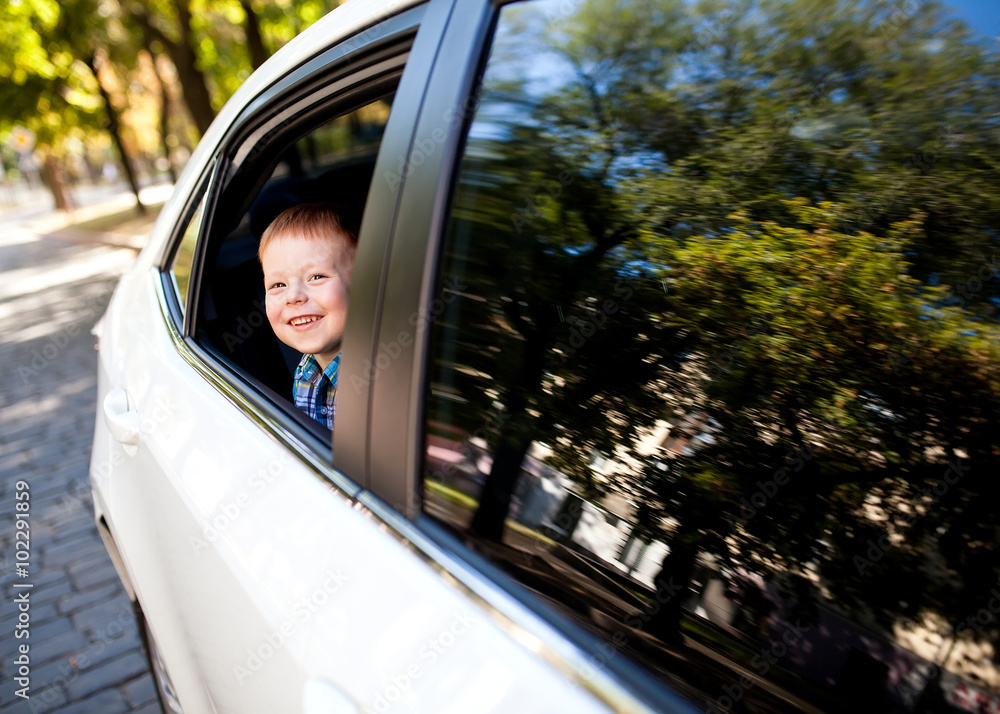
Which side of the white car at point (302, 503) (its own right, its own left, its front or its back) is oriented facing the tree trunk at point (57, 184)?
back

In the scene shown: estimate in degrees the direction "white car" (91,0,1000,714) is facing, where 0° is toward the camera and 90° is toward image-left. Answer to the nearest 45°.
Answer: approximately 315°

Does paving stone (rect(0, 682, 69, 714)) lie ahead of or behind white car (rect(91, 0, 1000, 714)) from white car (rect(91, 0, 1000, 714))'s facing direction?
behind

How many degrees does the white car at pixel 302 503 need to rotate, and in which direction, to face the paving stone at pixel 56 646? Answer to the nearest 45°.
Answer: approximately 180°
